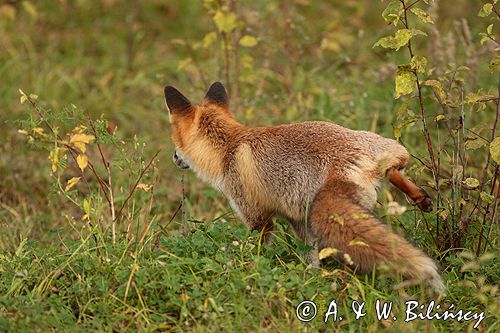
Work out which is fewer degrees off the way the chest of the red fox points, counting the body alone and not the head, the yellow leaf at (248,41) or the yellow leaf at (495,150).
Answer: the yellow leaf at (248,41)

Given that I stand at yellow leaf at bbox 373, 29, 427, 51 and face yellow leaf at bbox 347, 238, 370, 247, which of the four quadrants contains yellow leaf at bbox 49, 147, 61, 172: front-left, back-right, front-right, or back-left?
front-right

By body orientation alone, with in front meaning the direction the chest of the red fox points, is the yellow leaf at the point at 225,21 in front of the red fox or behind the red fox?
in front

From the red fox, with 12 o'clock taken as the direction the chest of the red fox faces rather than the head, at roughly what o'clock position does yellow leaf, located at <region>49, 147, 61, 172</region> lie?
The yellow leaf is roughly at 10 o'clock from the red fox.

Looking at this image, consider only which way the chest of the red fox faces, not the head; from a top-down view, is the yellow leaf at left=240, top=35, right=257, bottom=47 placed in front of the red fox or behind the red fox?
in front

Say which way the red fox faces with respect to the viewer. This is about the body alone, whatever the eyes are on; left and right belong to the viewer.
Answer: facing away from the viewer and to the left of the viewer
